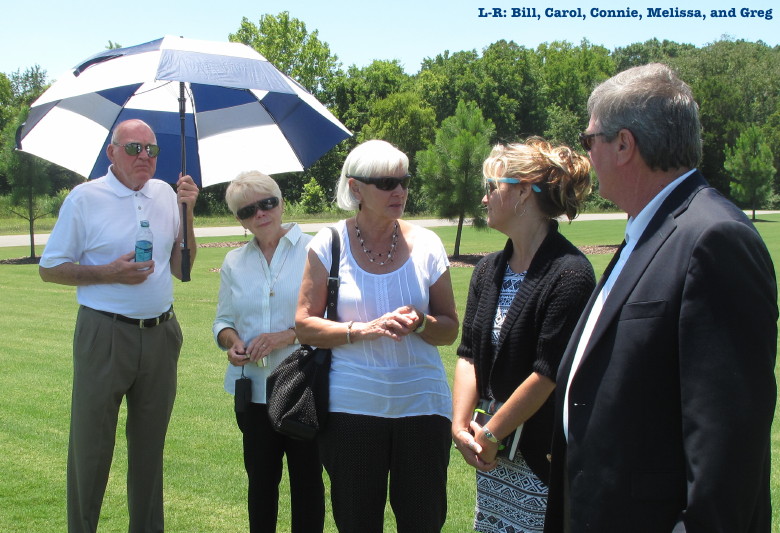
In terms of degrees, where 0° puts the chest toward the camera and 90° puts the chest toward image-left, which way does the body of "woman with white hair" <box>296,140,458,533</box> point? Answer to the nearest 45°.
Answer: approximately 0°

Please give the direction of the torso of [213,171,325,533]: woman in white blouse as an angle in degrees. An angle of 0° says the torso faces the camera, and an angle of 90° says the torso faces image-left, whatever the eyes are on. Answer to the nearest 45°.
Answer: approximately 0°

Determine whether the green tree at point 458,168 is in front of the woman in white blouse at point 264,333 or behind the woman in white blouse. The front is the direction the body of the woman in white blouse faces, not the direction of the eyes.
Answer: behind

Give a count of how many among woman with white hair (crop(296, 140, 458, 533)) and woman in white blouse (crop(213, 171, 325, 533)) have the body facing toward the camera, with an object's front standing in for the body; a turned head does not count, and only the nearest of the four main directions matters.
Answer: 2

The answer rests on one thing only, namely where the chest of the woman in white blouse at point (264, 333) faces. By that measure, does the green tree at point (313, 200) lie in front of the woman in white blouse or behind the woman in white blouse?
behind

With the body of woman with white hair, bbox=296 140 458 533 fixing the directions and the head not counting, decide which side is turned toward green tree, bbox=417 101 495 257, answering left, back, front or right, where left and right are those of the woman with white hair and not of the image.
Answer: back

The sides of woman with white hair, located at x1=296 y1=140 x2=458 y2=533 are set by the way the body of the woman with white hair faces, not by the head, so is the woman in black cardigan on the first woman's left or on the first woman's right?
on the first woman's left

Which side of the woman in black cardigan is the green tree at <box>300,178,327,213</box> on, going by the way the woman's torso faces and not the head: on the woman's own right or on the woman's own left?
on the woman's own right

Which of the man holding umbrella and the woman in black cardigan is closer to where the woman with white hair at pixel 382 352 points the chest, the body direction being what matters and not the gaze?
the woman in black cardigan

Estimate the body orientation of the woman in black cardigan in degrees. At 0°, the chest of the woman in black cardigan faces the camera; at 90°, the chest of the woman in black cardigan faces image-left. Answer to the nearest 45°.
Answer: approximately 45°
